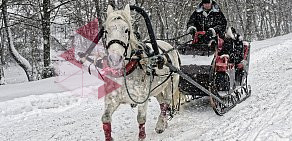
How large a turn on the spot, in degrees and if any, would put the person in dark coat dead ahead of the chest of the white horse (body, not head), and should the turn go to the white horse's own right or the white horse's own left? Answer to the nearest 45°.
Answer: approximately 180°

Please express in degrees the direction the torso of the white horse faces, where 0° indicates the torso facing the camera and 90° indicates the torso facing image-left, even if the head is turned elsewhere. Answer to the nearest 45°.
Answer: approximately 45°

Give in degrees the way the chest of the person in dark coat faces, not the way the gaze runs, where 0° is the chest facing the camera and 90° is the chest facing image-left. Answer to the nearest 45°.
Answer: approximately 0°

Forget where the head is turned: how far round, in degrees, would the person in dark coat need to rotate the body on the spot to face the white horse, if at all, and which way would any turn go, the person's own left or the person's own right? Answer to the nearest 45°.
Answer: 0° — they already face it

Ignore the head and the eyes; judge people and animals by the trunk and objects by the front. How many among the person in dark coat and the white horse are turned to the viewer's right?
0
